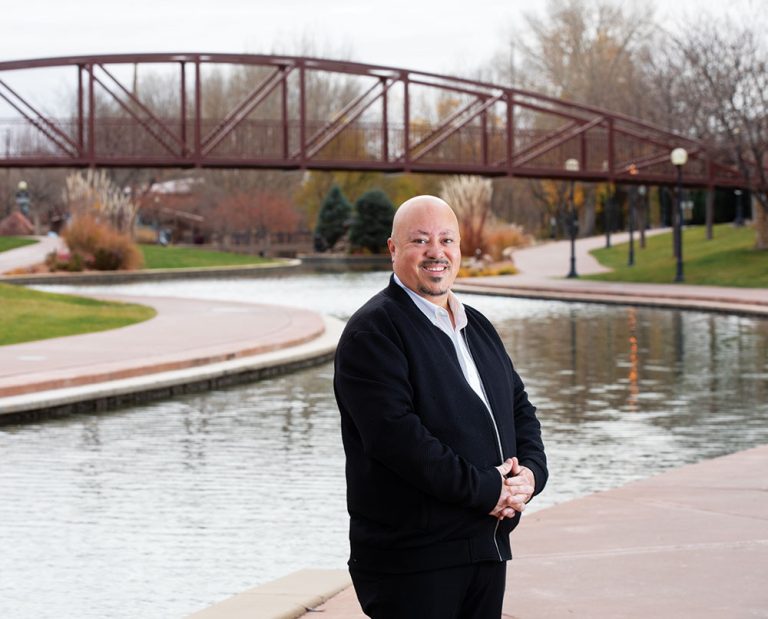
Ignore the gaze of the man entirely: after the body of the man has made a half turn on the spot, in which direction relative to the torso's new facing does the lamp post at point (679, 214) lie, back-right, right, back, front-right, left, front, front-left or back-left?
front-right

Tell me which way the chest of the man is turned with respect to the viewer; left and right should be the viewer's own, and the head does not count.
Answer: facing the viewer and to the right of the viewer

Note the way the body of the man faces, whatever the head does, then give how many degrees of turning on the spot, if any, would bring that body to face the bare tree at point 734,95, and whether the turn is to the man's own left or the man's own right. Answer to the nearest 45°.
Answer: approximately 135° to the man's own left
